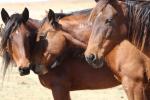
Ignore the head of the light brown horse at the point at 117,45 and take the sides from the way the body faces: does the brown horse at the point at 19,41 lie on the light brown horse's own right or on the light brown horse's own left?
on the light brown horse's own right

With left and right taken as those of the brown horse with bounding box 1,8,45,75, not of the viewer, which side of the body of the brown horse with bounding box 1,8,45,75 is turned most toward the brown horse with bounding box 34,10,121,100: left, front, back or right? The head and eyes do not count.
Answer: left

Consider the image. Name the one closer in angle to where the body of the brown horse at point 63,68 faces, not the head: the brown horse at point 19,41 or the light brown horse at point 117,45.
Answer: the brown horse

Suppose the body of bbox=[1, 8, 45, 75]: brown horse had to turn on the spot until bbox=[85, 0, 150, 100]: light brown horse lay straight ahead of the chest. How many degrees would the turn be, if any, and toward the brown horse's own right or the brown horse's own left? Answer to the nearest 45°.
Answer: approximately 45° to the brown horse's own left

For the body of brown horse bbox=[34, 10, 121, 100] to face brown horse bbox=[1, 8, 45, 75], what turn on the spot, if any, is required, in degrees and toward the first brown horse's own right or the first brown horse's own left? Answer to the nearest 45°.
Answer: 0° — it already faces it
